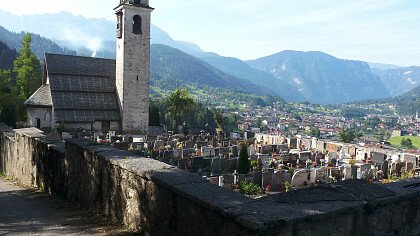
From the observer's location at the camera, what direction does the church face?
facing to the right of the viewer

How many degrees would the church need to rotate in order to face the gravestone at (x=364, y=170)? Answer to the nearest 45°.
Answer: approximately 45° to its right

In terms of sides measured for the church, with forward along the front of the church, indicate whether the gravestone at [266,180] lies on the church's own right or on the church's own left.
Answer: on the church's own right

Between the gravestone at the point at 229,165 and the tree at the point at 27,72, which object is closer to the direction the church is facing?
the gravestone

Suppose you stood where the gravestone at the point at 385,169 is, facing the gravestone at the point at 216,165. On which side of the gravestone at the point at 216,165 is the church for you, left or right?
right
